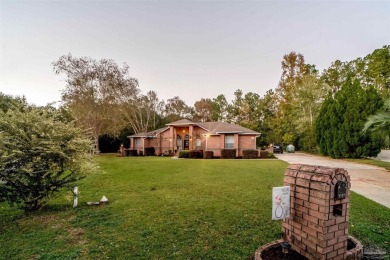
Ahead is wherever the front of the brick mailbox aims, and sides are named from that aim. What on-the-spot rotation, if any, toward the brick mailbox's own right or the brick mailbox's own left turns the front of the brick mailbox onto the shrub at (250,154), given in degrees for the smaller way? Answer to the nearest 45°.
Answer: approximately 135° to the brick mailbox's own left

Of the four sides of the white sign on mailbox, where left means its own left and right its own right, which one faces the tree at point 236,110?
back

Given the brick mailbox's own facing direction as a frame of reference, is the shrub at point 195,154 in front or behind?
behind

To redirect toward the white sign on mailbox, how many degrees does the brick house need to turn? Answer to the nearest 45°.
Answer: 0° — it already faces it

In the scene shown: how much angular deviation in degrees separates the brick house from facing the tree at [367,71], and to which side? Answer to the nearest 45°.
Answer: approximately 90° to its left

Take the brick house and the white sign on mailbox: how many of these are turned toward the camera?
2

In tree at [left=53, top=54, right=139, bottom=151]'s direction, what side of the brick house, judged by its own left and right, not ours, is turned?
right

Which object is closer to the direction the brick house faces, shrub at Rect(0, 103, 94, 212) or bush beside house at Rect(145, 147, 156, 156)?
the shrub

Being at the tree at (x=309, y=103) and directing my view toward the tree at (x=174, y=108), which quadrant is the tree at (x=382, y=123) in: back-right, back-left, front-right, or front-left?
back-left

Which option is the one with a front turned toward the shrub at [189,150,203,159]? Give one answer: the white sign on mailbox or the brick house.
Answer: the brick house

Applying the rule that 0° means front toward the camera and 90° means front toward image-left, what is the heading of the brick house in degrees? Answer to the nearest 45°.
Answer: approximately 0°
